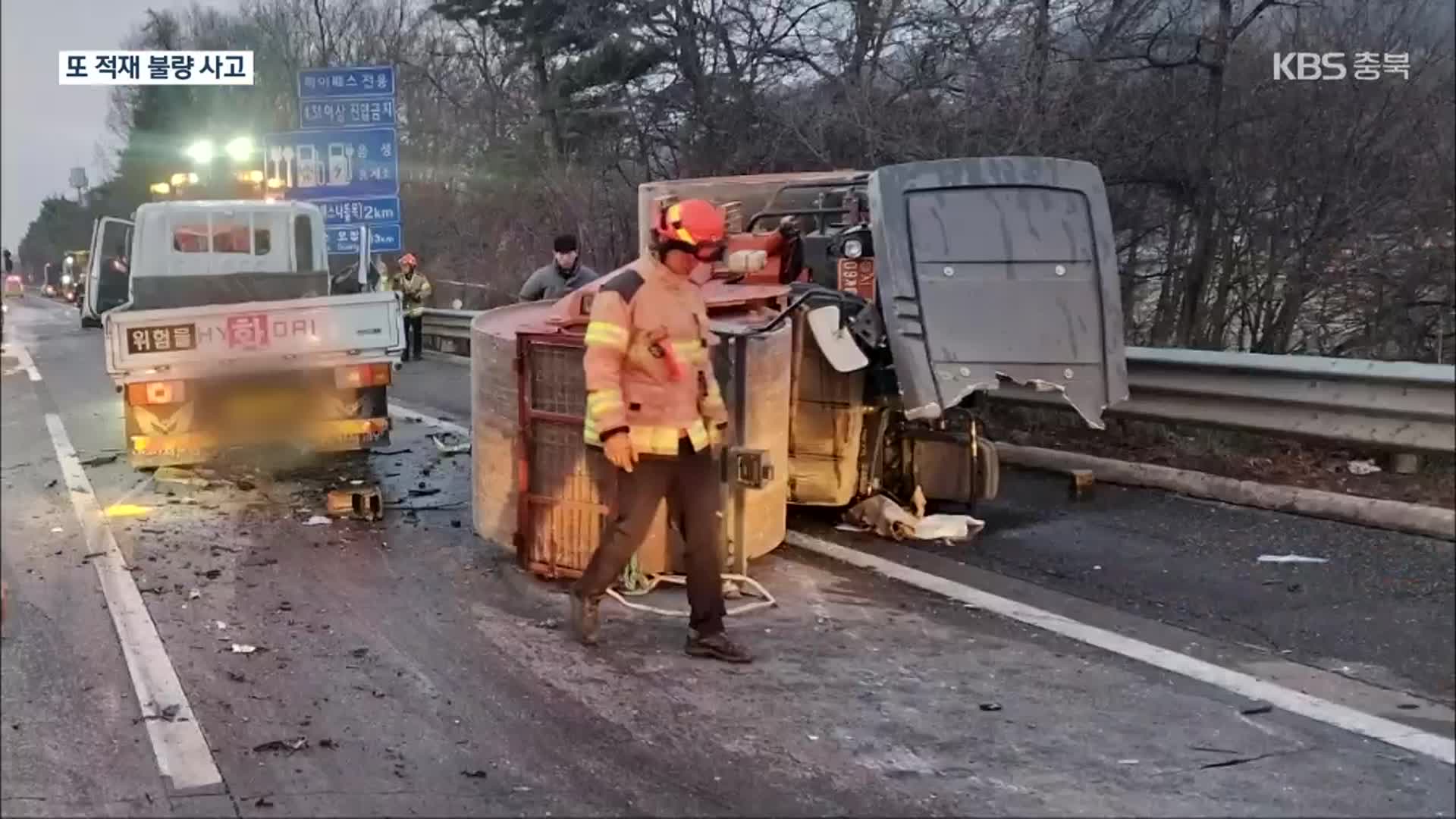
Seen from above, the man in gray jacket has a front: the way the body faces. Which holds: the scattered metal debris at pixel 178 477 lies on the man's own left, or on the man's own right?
on the man's own right

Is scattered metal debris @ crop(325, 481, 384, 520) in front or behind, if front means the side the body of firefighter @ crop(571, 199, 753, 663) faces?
behind

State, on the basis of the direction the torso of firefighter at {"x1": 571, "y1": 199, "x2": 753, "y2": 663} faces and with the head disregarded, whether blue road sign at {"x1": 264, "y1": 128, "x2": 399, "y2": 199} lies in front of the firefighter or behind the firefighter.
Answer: behind

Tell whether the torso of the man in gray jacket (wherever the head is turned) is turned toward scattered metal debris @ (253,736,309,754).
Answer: yes

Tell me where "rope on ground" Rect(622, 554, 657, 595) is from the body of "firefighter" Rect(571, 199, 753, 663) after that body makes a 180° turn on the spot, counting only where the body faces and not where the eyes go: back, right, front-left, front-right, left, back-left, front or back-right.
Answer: front-right

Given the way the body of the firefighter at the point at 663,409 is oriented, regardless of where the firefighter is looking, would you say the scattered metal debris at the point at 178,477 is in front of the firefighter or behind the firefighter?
behind

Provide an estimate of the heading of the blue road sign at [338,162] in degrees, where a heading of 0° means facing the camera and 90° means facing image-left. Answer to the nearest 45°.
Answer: approximately 0°

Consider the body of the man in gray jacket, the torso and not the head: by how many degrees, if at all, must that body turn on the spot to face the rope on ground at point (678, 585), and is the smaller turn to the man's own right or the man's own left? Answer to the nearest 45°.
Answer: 0° — they already face it

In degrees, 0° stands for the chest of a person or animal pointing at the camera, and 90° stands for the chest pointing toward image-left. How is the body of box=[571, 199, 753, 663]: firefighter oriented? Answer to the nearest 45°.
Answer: approximately 315°

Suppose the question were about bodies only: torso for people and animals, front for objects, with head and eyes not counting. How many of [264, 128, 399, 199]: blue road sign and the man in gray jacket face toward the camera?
2
